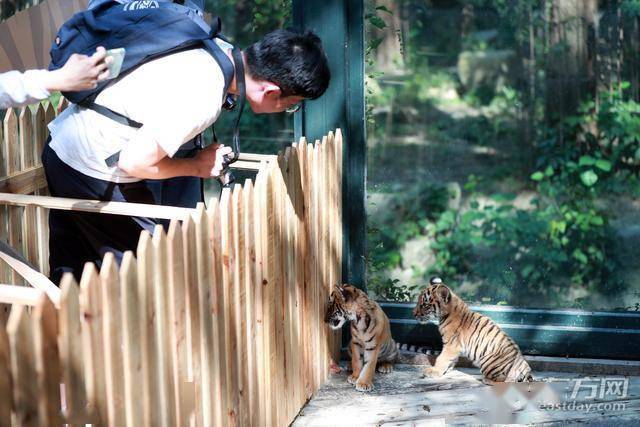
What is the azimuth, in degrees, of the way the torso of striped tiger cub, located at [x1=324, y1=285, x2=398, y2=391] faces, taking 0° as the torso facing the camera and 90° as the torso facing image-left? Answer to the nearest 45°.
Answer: approximately 45°

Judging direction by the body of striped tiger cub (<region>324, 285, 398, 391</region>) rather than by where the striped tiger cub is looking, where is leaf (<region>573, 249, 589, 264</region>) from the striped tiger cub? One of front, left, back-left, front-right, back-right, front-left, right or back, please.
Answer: back

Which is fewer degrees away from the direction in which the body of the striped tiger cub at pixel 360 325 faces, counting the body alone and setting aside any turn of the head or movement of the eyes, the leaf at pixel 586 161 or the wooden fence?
the wooden fence

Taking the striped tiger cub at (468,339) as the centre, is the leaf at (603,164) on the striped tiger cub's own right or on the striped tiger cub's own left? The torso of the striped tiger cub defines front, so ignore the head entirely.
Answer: on the striped tiger cub's own right

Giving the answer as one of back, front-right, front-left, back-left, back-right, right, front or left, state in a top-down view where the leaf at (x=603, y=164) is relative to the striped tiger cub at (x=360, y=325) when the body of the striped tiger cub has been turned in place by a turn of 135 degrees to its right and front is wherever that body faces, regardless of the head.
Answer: front-right

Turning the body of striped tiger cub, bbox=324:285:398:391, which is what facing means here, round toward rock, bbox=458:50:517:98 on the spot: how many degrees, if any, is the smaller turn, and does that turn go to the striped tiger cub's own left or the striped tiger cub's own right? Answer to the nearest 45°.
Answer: approximately 135° to the striped tiger cub's own right

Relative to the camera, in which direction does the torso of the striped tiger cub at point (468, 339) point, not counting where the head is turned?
to the viewer's left

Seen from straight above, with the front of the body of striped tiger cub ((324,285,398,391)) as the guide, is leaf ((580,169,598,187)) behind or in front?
behind

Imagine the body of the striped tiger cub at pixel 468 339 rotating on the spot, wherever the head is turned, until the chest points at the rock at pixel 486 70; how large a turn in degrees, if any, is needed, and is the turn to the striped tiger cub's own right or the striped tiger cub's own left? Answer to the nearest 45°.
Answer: approximately 90° to the striped tiger cub's own right
